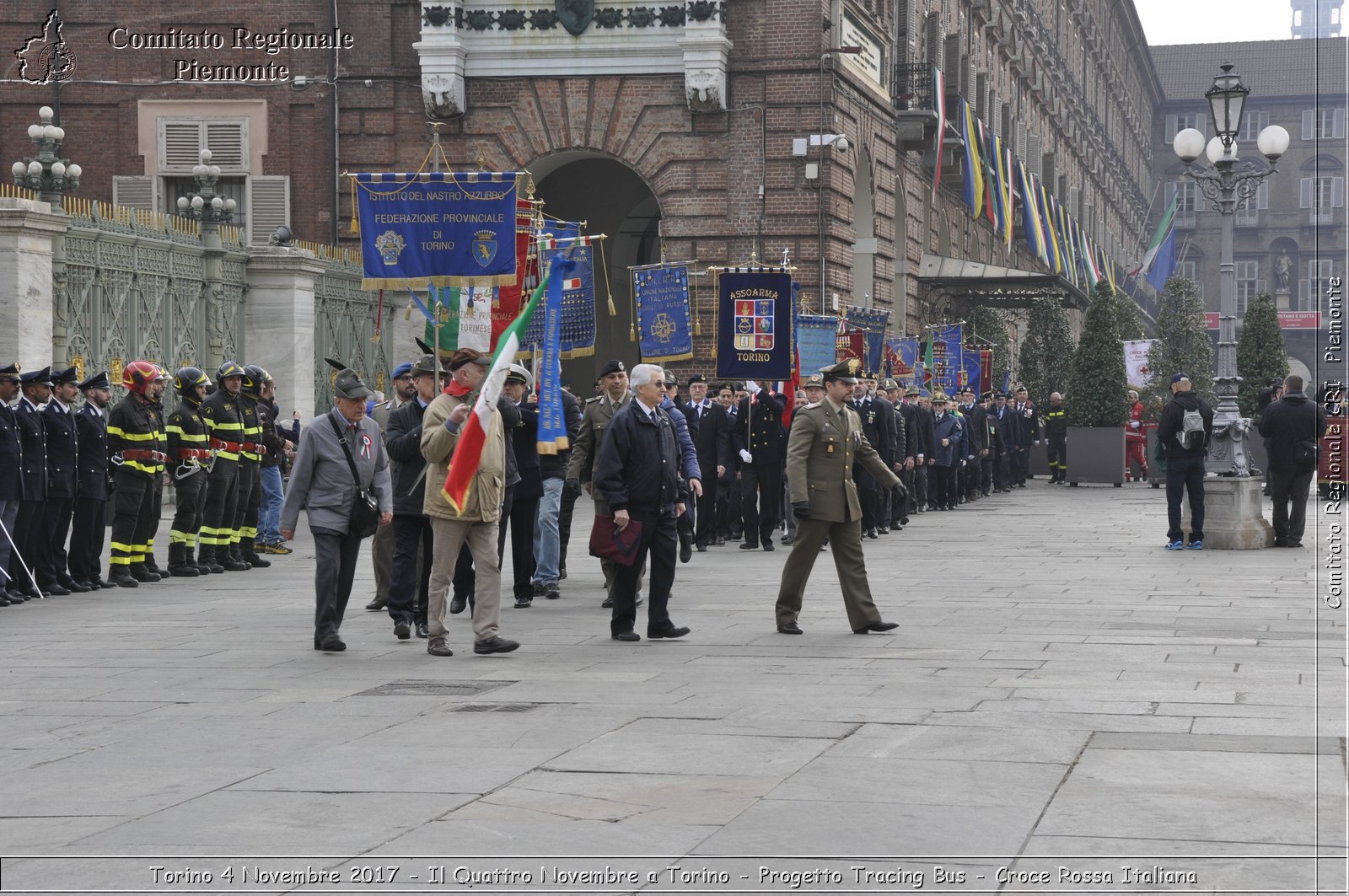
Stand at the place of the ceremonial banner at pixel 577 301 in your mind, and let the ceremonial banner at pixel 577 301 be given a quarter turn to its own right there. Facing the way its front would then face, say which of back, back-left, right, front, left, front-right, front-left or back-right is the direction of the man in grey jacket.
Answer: left

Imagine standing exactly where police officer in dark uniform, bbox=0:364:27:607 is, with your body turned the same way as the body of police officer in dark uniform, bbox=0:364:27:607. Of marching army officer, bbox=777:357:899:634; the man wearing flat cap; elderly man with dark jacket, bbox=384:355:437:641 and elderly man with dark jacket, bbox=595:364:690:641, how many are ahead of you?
4

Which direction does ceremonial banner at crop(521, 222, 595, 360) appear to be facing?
toward the camera

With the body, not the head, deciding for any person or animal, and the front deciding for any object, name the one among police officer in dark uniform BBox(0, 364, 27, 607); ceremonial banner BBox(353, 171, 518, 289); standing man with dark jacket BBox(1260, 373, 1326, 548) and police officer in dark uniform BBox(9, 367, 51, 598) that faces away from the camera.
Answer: the standing man with dark jacket

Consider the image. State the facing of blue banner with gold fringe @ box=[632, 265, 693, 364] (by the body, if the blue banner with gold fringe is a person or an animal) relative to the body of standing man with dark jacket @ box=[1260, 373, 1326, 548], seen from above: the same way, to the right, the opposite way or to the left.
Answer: the opposite way

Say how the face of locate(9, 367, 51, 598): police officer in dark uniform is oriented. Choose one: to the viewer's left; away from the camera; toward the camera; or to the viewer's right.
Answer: to the viewer's right

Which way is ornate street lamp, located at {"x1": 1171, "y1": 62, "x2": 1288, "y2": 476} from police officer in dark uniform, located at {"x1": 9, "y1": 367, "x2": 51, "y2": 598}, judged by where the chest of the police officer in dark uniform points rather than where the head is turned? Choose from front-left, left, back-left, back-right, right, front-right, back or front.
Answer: front-left

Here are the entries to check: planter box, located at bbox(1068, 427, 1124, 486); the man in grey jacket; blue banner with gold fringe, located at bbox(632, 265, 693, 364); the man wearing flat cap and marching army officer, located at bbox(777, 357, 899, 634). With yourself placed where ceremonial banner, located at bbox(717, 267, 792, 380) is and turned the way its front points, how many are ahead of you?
3

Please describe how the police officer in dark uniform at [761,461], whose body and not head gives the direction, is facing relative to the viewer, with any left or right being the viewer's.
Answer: facing the viewer

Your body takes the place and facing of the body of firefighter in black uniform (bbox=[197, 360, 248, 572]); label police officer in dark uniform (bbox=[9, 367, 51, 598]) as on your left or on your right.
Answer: on your right

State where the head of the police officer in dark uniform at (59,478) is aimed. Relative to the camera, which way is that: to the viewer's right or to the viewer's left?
to the viewer's right

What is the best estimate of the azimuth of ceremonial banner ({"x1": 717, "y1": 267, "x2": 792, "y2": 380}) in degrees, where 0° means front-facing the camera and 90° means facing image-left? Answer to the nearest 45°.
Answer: approximately 0°
